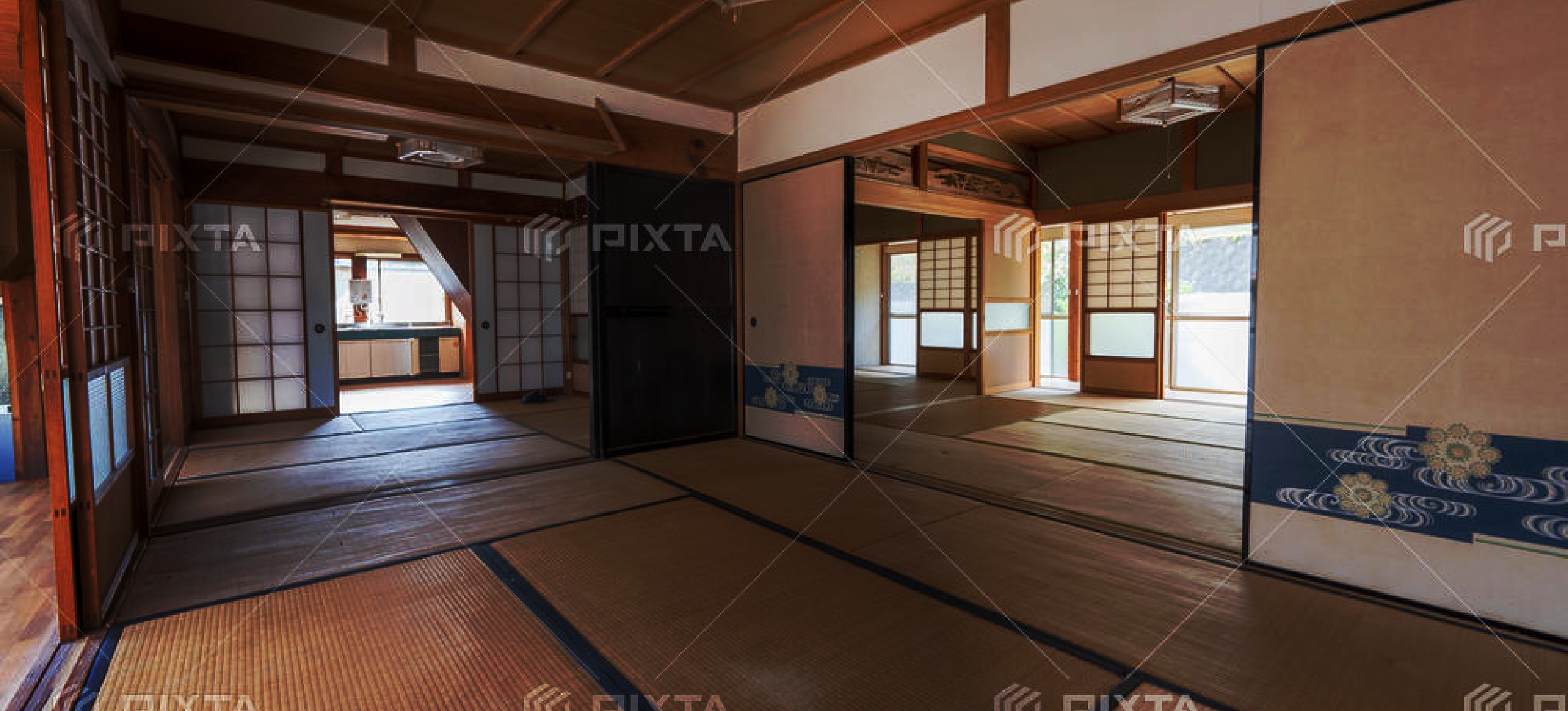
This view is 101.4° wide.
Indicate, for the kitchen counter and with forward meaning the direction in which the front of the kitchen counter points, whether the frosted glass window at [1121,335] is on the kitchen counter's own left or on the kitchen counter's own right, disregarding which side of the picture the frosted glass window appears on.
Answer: on the kitchen counter's own left

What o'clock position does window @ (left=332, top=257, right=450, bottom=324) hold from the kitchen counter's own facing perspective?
The window is roughly at 6 o'clock from the kitchen counter.

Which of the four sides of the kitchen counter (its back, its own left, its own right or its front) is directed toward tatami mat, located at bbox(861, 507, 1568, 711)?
front

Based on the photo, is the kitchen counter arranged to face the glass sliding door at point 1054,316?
no

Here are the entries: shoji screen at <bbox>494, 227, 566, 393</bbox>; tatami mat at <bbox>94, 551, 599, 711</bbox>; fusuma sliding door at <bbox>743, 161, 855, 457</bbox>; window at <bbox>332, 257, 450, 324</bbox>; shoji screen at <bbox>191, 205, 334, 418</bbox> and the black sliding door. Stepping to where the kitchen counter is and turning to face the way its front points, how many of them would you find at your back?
1

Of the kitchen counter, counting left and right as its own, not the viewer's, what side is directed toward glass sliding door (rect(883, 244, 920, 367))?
left

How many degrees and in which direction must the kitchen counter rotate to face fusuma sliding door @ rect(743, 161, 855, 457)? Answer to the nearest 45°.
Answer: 0° — it already faces it

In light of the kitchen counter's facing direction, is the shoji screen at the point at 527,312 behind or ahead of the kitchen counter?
ahead

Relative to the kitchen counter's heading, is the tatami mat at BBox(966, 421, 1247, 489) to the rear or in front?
in front

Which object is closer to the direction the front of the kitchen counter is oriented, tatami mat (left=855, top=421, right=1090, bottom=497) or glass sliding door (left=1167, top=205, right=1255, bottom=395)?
the tatami mat

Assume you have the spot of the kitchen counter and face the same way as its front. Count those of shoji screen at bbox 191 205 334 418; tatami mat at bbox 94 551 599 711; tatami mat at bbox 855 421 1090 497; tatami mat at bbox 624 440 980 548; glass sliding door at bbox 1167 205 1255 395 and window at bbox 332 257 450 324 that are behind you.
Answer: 1

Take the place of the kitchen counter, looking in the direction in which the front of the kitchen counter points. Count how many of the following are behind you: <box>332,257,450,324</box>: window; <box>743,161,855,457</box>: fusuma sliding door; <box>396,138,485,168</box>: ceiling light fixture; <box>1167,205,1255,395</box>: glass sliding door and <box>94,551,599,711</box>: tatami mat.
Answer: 1

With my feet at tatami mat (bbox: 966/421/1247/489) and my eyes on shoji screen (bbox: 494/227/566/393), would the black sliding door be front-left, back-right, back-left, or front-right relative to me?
front-left

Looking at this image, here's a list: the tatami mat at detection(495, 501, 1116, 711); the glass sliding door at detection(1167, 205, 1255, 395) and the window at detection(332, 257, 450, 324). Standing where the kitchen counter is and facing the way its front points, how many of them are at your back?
1

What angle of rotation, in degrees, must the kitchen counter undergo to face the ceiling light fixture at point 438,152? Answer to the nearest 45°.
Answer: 0° — it already faces it

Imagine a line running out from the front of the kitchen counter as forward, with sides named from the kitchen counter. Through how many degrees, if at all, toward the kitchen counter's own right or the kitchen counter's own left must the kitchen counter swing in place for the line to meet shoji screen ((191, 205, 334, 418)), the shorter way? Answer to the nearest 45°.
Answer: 0° — it already faces it

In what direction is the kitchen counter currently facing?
toward the camera

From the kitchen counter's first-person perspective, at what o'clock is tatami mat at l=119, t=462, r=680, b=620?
The tatami mat is roughly at 12 o'clock from the kitchen counter.

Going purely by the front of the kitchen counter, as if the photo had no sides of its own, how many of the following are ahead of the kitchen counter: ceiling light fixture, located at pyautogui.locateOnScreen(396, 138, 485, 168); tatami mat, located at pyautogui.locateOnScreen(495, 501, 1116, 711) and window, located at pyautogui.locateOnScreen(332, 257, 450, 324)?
2
